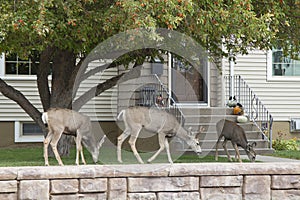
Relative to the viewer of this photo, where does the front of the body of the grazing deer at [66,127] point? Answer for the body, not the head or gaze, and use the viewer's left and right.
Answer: facing to the right of the viewer

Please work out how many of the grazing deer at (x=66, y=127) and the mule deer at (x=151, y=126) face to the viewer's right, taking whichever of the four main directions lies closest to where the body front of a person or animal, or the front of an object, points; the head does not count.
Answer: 2

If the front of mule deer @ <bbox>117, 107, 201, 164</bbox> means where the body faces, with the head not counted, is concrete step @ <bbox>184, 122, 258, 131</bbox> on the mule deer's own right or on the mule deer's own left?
on the mule deer's own left

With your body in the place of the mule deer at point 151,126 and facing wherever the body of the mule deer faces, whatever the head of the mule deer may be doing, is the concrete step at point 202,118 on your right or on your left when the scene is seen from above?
on your left

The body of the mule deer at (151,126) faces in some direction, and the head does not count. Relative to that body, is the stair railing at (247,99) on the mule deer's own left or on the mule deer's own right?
on the mule deer's own left

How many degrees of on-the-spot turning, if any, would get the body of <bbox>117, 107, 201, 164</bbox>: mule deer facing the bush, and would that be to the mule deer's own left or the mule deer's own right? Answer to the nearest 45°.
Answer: approximately 45° to the mule deer's own left

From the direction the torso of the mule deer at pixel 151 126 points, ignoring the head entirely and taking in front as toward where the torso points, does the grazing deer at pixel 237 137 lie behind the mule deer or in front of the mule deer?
in front

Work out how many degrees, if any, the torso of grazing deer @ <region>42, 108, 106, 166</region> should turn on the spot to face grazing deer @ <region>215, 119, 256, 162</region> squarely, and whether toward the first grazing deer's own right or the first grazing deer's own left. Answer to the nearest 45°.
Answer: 0° — it already faces it

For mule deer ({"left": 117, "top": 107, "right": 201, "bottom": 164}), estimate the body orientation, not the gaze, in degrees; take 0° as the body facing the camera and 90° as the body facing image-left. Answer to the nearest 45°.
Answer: approximately 270°

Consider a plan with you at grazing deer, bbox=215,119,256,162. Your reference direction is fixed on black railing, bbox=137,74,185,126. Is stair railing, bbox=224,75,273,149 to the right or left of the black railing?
right

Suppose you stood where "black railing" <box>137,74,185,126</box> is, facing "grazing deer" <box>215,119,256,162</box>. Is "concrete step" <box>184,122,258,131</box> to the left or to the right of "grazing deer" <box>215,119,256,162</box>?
left

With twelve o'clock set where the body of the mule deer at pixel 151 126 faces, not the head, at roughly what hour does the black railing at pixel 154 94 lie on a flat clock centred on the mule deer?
The black railing is roughly at 9 o'clock from the mule deer.
